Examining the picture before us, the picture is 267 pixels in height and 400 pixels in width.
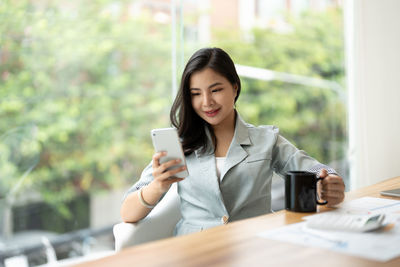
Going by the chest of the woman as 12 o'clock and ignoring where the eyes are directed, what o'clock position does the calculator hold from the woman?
The calculator is roughly at 11 o'clock from the woman.

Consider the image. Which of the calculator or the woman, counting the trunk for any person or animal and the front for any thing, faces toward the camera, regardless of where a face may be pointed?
the woman

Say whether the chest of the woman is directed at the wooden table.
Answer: yes

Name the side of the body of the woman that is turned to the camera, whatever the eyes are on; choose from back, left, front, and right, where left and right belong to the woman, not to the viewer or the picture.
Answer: front

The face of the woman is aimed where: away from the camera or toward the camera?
toward the camera
